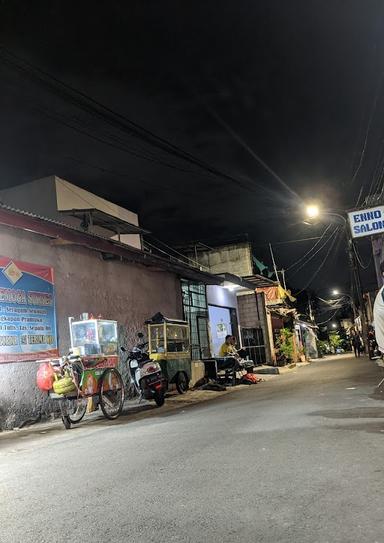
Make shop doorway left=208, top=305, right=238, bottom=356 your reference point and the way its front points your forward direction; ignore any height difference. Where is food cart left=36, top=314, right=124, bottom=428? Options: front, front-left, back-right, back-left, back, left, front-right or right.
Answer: front-right

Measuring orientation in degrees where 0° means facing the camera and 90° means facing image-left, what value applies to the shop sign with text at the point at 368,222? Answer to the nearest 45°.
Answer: approximately 0°

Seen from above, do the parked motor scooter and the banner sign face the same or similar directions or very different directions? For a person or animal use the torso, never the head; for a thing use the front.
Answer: very different directions

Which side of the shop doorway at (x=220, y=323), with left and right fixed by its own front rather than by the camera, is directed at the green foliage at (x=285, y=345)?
left

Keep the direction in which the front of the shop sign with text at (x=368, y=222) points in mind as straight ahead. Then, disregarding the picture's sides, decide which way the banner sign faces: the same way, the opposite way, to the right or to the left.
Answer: to the left

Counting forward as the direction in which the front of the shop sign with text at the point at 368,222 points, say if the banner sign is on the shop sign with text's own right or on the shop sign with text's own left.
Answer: on the shop sign with text's own right

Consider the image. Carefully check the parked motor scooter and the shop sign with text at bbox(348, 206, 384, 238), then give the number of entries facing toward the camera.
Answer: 1

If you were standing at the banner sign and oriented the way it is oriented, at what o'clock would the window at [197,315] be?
The window is roughly at 9 o'clock from the banner sign.

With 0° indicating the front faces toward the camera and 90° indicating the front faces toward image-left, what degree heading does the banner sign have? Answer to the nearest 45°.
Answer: approximately 315°

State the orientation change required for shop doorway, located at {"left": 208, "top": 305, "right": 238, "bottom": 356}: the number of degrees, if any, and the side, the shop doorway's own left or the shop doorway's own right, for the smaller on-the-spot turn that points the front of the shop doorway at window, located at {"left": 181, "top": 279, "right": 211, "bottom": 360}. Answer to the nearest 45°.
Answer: approximately 45° to the shop doorway's own right
